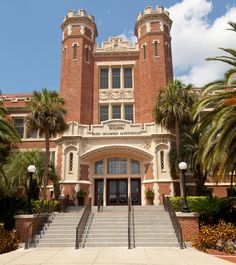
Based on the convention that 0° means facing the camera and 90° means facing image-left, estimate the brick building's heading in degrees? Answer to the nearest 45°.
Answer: approximately 0°

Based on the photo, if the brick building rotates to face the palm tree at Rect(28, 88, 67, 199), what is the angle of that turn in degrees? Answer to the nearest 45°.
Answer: approximately 45° to its right

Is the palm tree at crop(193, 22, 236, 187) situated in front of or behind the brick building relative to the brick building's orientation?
in front

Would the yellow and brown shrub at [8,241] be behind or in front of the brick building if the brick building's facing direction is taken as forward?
in front
